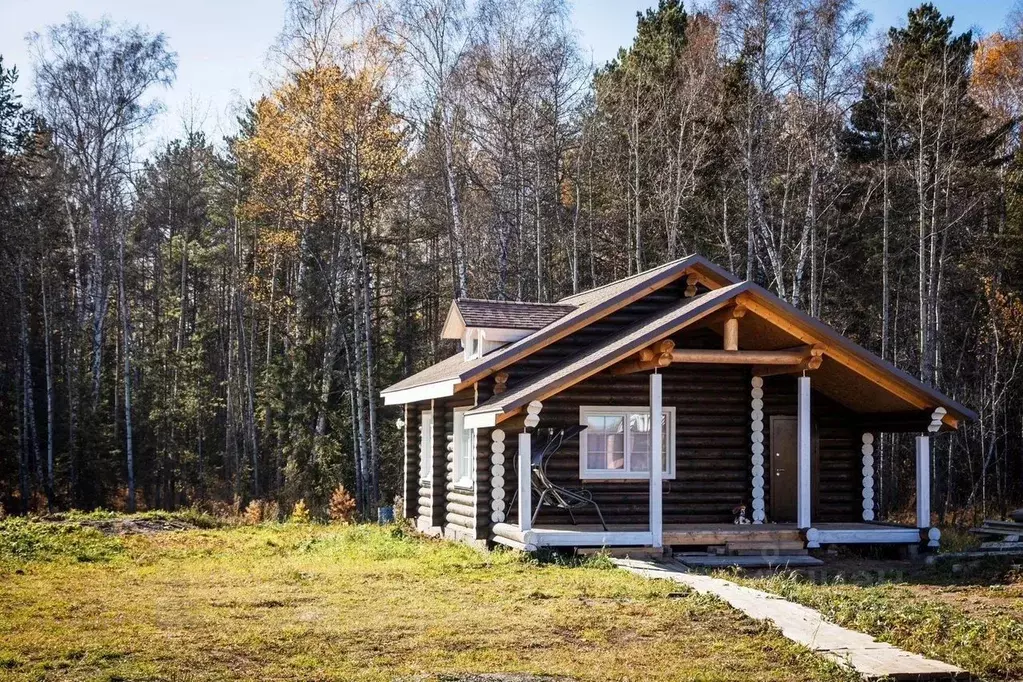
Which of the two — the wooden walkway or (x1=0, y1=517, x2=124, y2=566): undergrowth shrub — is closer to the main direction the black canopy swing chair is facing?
the wooden walkway

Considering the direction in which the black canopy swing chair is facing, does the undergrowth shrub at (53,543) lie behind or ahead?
behind

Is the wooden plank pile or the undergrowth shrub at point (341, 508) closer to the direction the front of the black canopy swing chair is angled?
the wooden plank pile

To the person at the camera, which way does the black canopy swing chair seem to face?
facing to the right of the viewer
